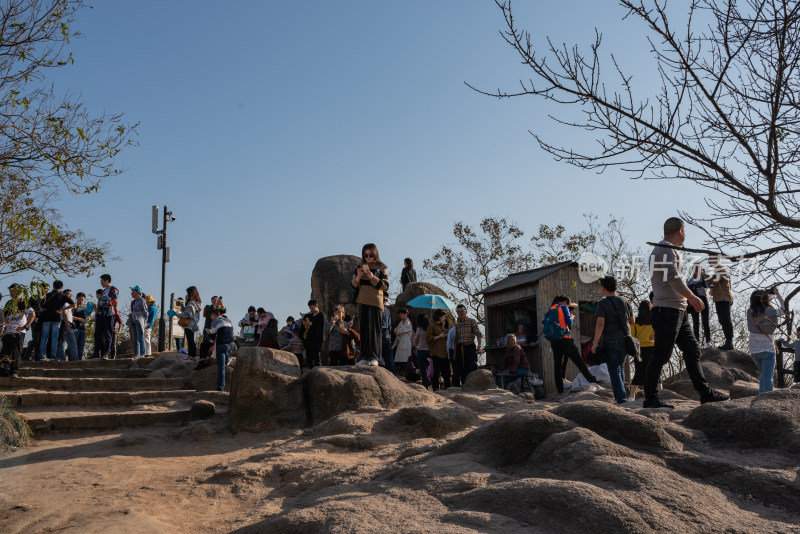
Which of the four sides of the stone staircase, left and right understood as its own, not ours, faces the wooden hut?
left

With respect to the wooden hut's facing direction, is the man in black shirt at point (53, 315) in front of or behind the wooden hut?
in front

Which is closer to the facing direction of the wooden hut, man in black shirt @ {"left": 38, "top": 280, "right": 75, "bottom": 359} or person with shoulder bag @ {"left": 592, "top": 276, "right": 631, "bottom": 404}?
the man in black shirt

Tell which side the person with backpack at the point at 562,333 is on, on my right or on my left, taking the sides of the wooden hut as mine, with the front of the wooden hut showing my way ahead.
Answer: on my left

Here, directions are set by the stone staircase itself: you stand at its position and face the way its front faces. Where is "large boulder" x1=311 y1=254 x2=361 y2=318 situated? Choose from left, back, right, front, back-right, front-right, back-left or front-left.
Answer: back-left

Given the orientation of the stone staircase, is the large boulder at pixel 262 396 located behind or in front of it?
in front

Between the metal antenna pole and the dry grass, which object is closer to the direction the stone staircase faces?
the dry grass
